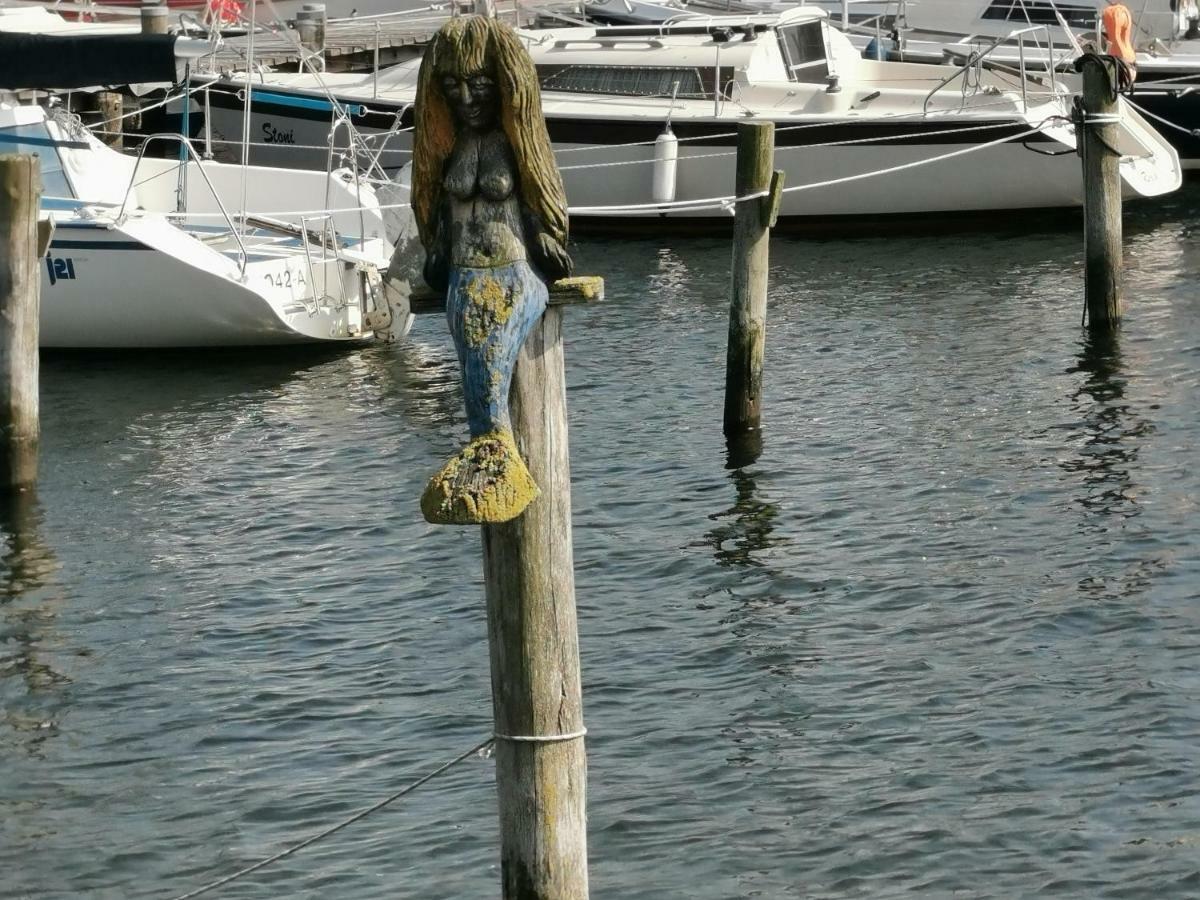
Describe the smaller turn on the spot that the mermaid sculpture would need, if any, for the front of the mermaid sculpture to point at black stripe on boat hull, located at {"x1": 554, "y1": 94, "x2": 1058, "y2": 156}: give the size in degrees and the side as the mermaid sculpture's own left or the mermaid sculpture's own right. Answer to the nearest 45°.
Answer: approximately 180°

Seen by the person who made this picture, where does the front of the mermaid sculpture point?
facing the viewer

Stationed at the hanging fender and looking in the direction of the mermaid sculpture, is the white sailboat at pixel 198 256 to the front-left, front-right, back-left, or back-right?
front-right

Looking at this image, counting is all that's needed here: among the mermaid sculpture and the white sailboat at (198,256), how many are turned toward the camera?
1

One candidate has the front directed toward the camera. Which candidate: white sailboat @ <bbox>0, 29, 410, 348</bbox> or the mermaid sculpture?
the mermaid sculpture

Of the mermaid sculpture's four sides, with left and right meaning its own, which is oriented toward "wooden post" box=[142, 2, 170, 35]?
back

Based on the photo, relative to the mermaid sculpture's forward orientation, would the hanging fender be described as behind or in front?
behind

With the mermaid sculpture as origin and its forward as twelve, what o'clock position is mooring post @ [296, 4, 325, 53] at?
The mooring post is roughly at 6 o'clock from the mermaid sculpture.

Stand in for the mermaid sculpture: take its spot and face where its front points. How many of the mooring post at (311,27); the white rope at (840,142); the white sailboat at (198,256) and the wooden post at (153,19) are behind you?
4
